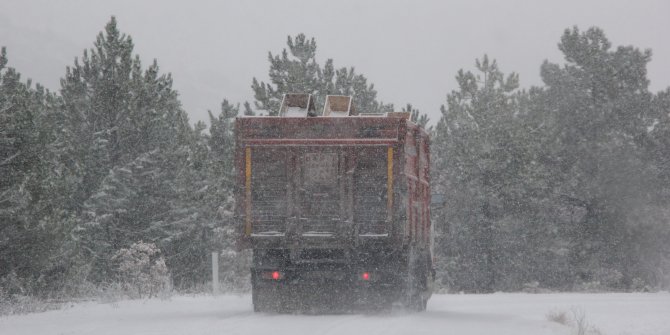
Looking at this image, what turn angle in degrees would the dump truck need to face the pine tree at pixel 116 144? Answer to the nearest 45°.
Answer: approximately 45° to its left

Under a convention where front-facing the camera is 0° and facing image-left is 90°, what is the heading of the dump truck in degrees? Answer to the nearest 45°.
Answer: approximately 180°

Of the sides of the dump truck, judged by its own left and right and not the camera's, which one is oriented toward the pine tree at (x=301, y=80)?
front

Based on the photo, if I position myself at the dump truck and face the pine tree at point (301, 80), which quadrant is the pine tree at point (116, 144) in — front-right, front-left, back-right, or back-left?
front-left

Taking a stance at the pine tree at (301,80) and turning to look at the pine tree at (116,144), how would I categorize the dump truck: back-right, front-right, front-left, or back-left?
front-left

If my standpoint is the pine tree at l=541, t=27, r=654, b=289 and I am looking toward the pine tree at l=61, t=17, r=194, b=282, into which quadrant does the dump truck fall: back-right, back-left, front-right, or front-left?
front-left

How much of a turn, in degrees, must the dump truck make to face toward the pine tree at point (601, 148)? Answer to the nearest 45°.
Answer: approximately 45° to its right
